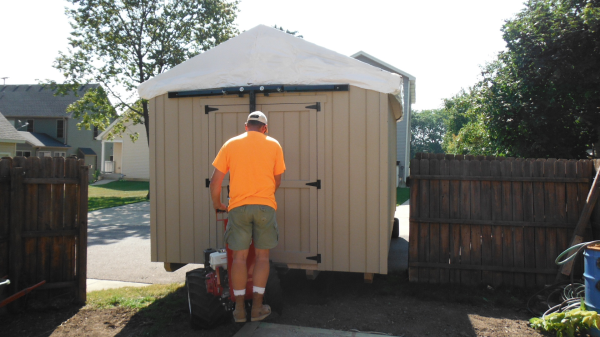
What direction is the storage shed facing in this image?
toward the camera

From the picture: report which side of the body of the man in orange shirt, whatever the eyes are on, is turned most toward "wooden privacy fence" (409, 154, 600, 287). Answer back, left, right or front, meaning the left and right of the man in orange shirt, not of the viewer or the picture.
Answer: right

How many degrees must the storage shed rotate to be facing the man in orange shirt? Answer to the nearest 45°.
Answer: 0° — it already faces them

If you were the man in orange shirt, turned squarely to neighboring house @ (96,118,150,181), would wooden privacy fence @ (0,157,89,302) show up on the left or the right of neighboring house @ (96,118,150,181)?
left

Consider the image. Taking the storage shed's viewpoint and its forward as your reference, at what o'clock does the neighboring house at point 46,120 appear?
The neighboring house is roughly at 5 o'clock from the storage shed.

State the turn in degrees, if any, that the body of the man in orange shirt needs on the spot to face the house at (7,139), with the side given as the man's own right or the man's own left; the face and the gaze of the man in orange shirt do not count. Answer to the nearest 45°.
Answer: approximately 45° to the man's own left

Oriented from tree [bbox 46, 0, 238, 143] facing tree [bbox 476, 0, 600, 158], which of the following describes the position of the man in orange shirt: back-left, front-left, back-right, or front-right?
front-right

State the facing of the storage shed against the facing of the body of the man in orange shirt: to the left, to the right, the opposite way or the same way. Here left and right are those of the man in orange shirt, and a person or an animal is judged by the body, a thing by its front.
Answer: the opposite way

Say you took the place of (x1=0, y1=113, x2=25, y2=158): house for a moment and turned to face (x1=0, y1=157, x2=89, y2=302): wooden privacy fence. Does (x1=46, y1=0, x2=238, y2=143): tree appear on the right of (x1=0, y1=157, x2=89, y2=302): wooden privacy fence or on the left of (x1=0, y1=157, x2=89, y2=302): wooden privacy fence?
left

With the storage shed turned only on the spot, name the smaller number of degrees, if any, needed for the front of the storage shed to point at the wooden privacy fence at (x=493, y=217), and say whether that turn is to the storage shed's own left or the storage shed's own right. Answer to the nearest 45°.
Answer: approximately 90° to the storage shed's own left

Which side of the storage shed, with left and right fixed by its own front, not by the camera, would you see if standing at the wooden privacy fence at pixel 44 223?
right

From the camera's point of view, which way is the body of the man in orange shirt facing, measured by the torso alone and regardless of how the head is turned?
away from the camera

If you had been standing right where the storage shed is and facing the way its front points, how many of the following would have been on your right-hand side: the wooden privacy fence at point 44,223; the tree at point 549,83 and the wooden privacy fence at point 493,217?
1

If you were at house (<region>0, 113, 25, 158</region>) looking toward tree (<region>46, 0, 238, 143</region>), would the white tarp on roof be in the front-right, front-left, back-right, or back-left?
front-right

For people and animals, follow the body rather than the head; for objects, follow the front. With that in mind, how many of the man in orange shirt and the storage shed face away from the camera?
1

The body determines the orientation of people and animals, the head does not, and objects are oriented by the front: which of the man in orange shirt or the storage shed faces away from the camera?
the man in orange shirt
